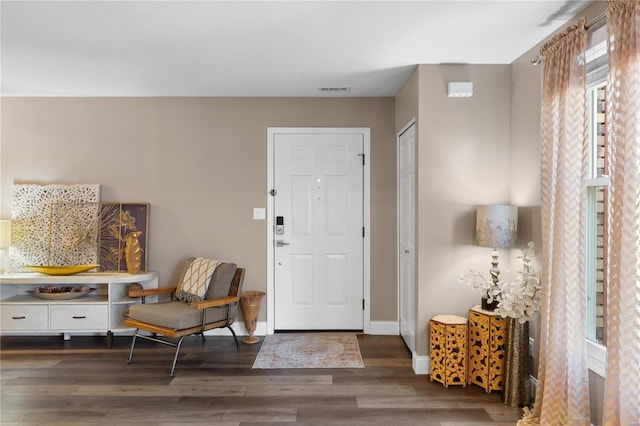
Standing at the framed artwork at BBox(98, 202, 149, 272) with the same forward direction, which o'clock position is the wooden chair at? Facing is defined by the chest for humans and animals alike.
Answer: The wooden chair is roughly at 11 o'clock from the framed artwork.

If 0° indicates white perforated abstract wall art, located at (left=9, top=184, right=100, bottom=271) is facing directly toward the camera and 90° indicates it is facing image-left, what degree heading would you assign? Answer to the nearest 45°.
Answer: approximately 0°

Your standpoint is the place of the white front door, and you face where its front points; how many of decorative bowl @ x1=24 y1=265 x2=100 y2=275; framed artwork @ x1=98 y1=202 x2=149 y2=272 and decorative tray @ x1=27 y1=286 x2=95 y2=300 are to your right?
3

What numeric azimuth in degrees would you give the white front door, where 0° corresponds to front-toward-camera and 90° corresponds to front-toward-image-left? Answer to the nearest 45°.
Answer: approximately 0°

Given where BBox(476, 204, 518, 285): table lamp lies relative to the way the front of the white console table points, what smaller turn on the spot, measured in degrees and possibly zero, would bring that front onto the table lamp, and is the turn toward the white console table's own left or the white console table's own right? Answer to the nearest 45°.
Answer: approximately 45° to the white console table's own left

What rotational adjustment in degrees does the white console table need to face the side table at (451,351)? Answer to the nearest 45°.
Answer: approximately 45° to its left

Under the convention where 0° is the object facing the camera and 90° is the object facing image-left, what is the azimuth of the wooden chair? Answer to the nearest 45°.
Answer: approximately 45°
